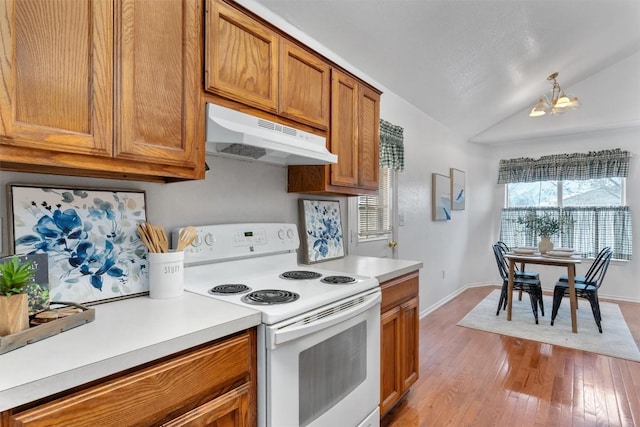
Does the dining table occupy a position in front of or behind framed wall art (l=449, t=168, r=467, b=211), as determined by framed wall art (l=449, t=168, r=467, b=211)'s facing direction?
in front

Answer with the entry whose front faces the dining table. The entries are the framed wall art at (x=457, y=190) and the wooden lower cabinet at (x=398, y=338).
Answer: the framed wall art

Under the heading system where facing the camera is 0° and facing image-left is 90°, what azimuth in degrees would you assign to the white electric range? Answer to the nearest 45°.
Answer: approximately 315°

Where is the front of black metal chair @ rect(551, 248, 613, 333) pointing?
to the viewer's left

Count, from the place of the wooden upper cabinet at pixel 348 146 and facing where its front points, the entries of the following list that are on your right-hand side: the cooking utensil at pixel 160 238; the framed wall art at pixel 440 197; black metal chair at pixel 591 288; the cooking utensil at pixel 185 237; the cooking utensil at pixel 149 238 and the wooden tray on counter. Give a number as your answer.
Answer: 4

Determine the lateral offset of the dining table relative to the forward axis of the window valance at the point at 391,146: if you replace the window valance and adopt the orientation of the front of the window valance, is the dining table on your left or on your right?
on your left

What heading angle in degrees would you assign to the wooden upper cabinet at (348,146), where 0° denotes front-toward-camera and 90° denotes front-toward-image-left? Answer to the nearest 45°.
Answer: approximately 315°

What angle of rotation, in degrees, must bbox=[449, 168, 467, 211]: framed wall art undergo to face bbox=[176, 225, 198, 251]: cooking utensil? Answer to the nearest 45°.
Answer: approximately 45° to its right

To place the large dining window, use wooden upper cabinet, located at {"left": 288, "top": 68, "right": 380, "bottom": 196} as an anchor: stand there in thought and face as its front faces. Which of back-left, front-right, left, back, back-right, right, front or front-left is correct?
left

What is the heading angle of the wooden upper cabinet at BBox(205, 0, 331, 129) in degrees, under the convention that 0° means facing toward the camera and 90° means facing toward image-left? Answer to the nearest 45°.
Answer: approximately 315°

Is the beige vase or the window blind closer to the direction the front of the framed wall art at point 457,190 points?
the beige vase

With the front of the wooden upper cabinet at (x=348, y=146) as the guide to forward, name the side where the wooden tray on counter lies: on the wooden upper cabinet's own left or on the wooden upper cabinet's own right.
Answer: on the wooden upper cabinet's own right

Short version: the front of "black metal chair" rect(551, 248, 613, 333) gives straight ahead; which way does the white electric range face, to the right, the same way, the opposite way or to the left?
the opposite way

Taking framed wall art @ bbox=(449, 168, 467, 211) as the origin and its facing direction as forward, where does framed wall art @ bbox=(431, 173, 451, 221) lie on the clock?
framed wall art @ bbox=(431, 173, 451, 221) is roughly at 2 o'clock from framed wall art @ bbox=(449, 168, 467, 211).
